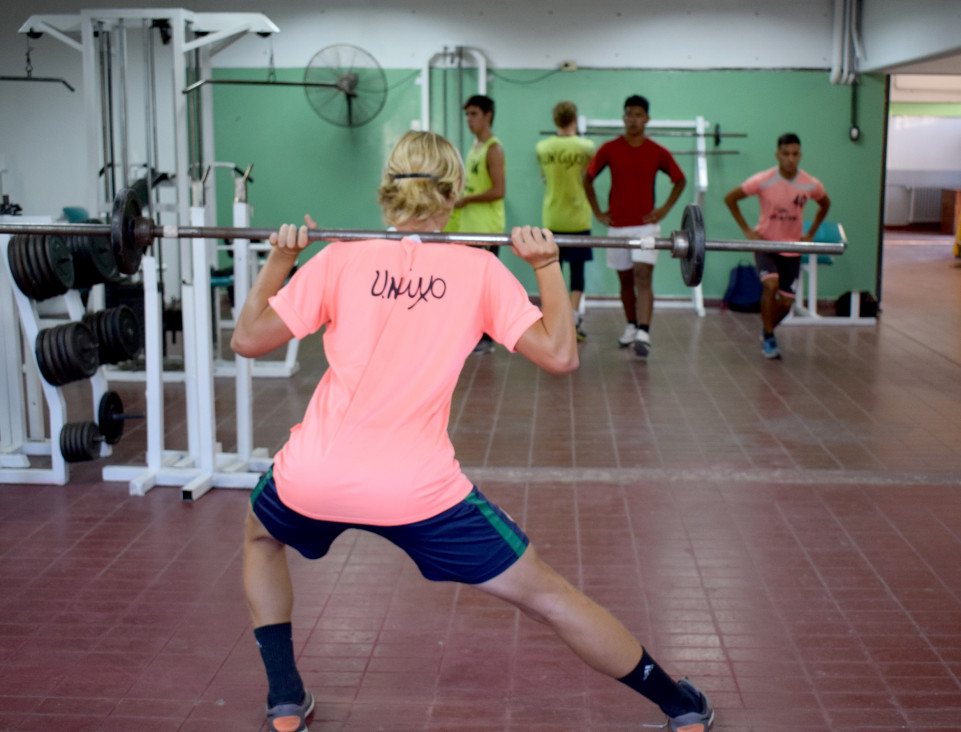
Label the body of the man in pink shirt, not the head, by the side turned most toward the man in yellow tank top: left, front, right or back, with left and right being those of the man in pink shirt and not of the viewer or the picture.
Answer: right

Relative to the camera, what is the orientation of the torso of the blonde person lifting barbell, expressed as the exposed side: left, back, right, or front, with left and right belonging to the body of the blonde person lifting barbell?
back

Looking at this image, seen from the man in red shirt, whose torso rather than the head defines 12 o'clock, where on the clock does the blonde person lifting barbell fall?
The blonde person lifting barbell is roughly at 12 o'clock from the man in red shirt.

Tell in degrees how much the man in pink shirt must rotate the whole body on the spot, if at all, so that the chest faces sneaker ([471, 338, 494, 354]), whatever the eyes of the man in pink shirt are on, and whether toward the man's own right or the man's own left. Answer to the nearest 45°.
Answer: approximately 90° to the man's own right

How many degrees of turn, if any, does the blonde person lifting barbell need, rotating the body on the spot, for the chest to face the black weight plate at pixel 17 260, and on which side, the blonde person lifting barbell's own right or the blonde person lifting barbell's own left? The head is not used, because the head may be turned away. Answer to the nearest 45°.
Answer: approximately 45° to the blonde person lifting barbell's own left

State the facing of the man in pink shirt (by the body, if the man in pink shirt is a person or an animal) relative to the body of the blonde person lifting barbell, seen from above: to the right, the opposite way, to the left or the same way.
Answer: the opposite way

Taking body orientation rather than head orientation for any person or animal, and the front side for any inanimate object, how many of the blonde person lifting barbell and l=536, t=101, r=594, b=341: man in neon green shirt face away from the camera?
2

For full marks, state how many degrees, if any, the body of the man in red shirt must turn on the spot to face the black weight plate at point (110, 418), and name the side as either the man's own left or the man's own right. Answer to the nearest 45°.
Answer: approximately 45° to the man's own right

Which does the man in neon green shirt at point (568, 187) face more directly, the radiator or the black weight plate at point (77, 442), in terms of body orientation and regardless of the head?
the radiator

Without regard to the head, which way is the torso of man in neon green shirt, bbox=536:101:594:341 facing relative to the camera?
away from the camera

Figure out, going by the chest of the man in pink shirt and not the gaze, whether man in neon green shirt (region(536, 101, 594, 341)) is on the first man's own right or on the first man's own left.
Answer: on the first man's own right

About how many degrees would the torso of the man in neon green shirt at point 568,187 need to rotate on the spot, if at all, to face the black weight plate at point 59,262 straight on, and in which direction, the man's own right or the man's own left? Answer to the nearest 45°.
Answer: approximately 135° to the man's own left

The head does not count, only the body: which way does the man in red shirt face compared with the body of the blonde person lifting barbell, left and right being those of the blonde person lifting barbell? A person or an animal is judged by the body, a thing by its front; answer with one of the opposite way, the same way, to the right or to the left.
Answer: the opposite way
